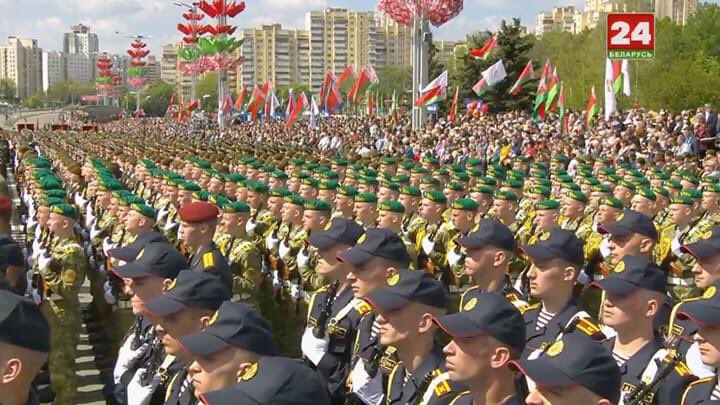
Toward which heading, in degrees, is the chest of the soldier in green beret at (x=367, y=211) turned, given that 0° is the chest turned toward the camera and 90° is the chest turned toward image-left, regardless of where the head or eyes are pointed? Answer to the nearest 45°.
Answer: approximately 90°

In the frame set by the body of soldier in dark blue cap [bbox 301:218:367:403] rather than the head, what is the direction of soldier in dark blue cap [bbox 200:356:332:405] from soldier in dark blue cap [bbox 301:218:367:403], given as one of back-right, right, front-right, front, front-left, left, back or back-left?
front-left

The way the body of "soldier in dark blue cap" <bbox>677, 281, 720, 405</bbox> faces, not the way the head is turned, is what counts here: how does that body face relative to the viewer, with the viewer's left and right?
facing the viewer and to the left of the viewer

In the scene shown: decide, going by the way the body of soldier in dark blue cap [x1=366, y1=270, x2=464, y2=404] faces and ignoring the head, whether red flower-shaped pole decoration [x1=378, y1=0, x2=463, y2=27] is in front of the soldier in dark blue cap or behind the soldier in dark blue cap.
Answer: behind

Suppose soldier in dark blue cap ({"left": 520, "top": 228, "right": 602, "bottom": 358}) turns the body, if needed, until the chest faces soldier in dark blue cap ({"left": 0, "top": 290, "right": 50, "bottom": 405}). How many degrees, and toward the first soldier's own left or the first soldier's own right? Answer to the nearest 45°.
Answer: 0° — they already face them

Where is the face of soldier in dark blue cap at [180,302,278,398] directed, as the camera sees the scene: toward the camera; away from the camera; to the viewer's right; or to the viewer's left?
to the viewer's left

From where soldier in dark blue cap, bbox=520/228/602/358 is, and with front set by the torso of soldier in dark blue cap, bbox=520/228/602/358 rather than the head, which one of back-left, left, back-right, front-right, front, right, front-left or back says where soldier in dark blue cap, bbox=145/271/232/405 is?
front

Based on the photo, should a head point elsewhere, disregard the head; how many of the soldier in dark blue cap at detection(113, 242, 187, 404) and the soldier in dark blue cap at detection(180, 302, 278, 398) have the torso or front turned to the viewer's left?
2

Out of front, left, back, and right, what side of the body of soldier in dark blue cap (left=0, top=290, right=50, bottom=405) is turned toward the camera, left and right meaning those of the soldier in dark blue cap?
left

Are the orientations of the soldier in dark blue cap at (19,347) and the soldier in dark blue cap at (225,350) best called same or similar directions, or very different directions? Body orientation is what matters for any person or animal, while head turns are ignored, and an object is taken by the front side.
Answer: same or similar directions

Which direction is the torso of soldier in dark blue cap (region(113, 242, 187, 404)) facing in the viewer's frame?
to the viewer's left

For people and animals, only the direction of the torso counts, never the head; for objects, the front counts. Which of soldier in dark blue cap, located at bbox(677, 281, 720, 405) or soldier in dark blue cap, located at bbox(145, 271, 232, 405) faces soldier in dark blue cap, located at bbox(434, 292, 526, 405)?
soldier in dark blue cap, located at bbox(677, 281, 720, 405)

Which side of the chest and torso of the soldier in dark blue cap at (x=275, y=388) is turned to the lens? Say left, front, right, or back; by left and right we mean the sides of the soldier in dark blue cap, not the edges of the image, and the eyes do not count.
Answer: left

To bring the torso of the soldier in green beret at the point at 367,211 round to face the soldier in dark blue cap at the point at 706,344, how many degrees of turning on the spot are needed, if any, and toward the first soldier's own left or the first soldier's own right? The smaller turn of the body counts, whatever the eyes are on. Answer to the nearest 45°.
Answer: approximately 90° to the first soldier's own left

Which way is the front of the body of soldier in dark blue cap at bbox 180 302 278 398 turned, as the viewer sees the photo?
to the viewer's left
